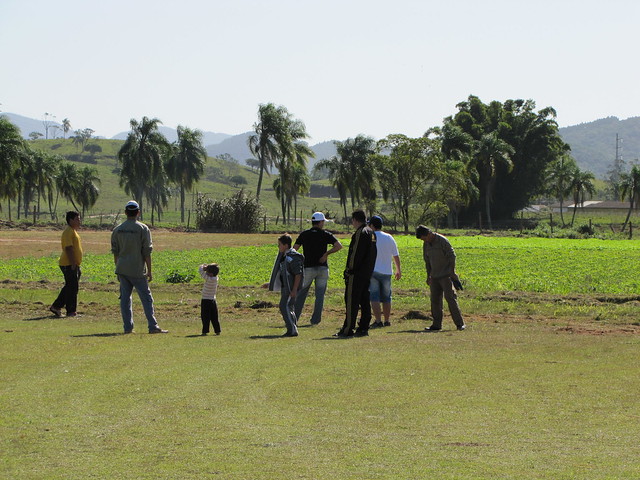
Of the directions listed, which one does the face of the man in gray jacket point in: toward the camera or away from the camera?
away from the camera

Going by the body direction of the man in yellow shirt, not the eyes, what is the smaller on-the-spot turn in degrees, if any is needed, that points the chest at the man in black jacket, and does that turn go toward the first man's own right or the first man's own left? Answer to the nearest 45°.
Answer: approximately 45° to the first man's own right

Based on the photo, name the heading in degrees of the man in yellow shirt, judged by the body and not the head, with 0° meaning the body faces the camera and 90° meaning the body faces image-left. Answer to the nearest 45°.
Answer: approximately 270°

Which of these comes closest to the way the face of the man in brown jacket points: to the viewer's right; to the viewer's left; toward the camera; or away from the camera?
to the viewer's left

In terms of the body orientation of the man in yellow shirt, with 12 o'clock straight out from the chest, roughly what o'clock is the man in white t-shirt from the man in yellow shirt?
The man in white t-shirt is roughly at 1 o'clock from the man in yellow shirt.

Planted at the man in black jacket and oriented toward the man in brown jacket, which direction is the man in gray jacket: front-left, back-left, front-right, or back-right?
back-left

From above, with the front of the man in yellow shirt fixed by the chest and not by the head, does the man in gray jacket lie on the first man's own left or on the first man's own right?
on the first man's own right
